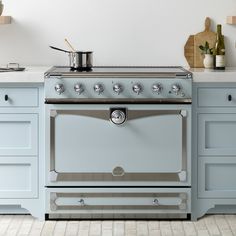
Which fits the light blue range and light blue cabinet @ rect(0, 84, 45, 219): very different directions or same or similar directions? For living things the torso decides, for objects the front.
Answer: same or similar directions

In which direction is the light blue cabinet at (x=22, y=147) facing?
toward the camera

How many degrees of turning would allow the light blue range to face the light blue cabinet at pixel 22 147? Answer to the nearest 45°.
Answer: approximately 90° to its right

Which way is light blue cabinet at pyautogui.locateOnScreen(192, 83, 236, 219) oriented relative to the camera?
toward the camera

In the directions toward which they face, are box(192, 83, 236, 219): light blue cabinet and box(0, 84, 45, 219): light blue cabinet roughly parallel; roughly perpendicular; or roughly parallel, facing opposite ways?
roughly parallel

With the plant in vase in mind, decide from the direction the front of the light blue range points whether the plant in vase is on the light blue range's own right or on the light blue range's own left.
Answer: on the light blue range's own left

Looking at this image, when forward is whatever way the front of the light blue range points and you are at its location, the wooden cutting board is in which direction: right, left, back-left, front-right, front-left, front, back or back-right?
back-left

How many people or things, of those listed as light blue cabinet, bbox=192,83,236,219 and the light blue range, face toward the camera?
2

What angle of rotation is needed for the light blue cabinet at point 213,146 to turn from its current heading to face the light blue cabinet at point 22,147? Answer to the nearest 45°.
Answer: approximately 90° to its right

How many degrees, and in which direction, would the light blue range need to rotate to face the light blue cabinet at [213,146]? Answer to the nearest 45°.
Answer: approximately 90° to its left

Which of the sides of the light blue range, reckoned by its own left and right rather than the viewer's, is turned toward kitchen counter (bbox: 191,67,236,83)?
left

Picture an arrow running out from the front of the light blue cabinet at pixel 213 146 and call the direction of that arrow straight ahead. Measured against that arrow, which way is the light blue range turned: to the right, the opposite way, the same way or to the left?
the same way

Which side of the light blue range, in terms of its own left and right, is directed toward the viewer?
front

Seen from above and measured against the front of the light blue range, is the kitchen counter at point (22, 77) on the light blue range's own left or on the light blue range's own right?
on the light blue range's own right

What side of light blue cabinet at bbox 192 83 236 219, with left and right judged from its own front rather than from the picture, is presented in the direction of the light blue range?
right
